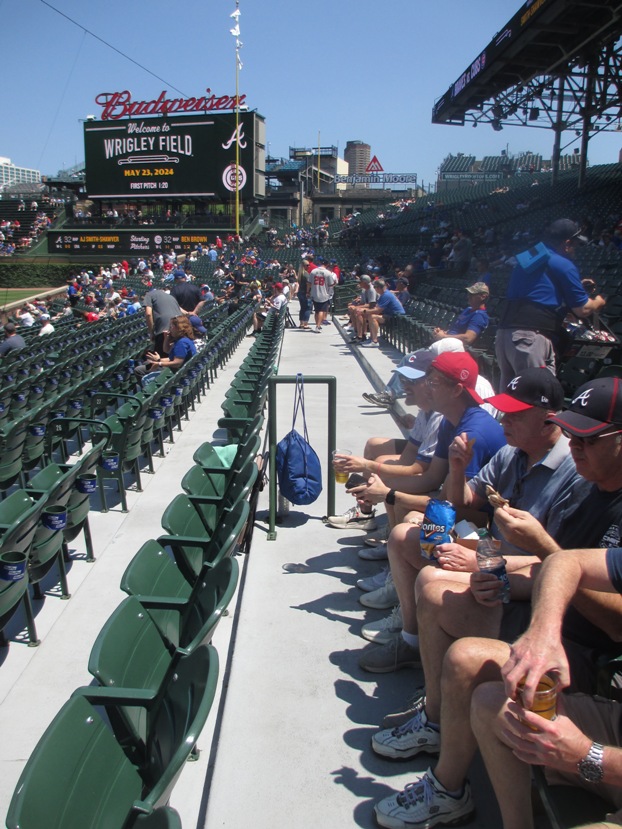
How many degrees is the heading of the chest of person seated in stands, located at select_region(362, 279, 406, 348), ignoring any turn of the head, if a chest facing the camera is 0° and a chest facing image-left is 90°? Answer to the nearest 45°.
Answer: approximately 90°

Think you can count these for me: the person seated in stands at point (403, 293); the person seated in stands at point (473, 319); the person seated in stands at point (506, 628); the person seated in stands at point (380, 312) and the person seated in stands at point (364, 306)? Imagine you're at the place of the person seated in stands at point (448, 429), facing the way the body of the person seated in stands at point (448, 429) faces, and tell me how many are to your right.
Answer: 4

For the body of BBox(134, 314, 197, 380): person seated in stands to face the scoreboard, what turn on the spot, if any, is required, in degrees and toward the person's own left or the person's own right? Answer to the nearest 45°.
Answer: approximately 90° to the person's own right

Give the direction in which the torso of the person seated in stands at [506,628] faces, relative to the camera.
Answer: to the viewer's left

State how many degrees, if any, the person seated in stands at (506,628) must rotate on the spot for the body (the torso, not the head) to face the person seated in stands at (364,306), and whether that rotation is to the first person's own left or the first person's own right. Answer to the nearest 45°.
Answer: approximately 90° to the first person's own right

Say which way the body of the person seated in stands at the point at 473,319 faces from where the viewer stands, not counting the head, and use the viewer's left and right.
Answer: facing to the left of the viewer

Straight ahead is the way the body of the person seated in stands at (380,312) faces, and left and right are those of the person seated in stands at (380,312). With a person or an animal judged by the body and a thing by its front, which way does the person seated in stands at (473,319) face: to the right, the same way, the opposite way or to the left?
the same way

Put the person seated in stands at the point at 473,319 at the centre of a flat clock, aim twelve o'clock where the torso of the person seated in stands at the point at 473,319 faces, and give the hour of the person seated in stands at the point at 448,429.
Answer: the person seated in stands at the point at 448,429 is roughly at 9 o'clock from the person seated in stands at the point at 473,319.

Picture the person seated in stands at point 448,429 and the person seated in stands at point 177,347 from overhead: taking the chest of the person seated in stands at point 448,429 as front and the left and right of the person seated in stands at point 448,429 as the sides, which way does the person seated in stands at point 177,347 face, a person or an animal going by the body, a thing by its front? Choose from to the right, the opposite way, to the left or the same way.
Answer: the same way

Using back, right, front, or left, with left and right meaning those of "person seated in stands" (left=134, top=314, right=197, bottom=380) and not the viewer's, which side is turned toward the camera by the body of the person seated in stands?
left

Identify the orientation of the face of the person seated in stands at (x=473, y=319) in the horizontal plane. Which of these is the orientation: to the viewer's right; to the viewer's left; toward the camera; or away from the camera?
to the viewer's left

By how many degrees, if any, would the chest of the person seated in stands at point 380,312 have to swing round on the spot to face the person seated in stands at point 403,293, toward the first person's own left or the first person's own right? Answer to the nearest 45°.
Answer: approximately 90° to the first person's own right

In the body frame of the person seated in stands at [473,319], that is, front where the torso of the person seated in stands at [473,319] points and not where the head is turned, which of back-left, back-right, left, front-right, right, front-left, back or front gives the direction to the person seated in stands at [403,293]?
right

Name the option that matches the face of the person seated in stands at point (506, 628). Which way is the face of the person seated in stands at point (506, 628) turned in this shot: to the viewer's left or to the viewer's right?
to the viewer's left

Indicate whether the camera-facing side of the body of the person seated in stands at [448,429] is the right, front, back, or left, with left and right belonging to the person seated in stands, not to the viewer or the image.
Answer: left

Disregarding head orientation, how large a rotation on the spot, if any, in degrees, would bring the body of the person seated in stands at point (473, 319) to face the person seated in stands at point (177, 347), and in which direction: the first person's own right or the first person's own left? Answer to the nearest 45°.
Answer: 0° — they already face them

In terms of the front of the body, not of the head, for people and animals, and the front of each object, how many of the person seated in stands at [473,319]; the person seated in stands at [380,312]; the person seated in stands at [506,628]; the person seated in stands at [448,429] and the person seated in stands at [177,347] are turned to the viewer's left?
5

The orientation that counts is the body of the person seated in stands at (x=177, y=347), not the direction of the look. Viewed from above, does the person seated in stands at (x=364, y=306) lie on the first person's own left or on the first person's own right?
on the first person's own right

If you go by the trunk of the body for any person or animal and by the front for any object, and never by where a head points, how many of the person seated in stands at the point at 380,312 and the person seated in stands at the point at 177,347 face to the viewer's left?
2
